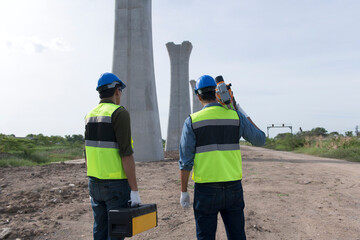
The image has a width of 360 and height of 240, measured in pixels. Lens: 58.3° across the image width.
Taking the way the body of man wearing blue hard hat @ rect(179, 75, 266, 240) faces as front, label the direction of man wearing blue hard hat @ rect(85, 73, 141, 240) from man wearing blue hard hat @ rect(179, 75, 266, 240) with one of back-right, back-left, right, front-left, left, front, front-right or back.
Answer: left

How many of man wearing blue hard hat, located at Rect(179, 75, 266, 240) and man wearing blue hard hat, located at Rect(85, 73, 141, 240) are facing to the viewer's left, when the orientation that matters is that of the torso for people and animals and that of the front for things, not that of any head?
0

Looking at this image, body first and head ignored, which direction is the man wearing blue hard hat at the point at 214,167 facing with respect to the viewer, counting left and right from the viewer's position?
facing away from the viewer

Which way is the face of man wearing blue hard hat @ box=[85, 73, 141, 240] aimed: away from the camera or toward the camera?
away from the camera

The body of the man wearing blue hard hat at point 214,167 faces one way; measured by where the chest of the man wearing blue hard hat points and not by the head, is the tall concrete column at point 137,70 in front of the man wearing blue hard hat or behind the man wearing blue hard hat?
in front

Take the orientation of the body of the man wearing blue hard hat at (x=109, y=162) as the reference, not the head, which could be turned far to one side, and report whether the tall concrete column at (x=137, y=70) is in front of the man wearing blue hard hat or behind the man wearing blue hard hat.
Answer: in front

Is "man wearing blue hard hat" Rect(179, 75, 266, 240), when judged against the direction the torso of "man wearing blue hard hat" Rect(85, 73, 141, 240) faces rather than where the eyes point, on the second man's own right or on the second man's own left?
on the second man's own right
